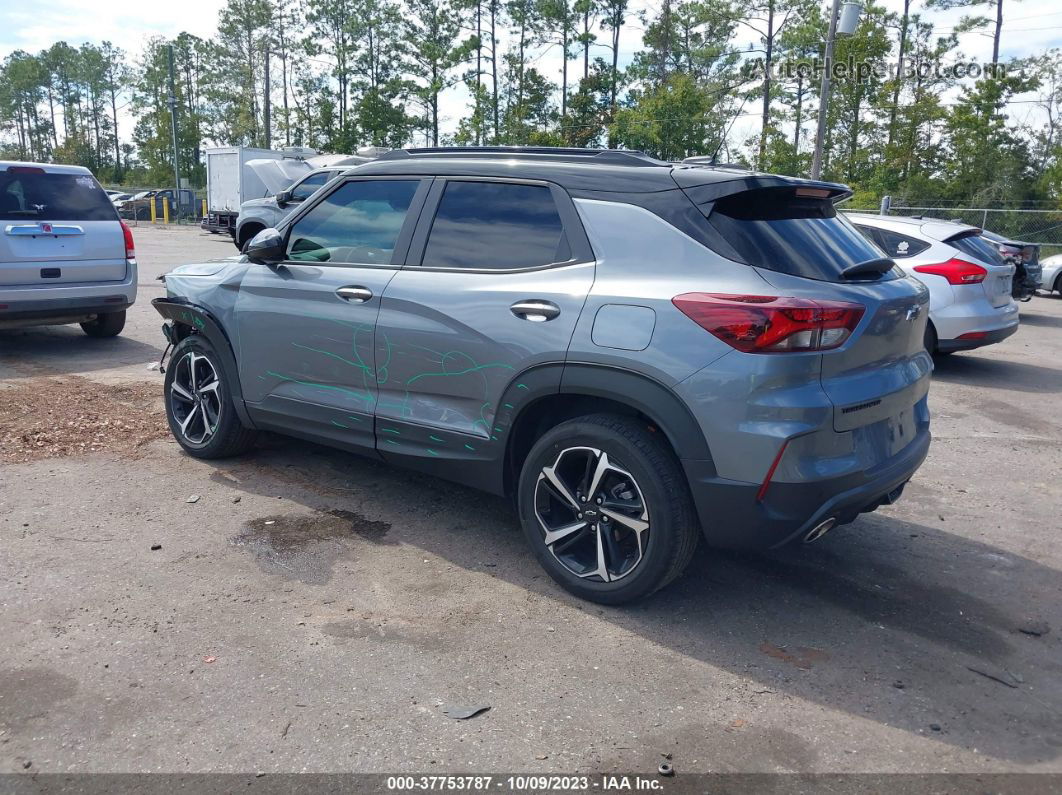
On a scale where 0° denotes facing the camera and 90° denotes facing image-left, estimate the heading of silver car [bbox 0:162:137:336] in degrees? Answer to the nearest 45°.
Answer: approximately 180°

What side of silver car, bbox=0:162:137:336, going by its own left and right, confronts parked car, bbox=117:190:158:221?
front

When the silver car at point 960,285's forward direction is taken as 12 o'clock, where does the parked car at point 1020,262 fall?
The parked car is roughly at 2 o'clock from the silver car.

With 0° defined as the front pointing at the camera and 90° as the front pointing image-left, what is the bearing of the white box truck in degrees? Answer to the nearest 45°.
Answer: approximately 225°

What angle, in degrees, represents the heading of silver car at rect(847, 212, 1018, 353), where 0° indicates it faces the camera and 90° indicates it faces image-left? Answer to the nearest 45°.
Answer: approximately 135°

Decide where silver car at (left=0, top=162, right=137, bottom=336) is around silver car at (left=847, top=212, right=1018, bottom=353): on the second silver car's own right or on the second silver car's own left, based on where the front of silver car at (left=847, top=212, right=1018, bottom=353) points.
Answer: on the second silver car's own left

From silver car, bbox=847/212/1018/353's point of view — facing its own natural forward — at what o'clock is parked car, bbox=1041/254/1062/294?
The parked car is roughly at 2 o'clock from the silver car.

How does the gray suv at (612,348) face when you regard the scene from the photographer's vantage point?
facing away from the viewer and to the left of the viewer

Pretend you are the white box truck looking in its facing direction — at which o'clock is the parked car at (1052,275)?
The parked car is roughly at 3 o'clock from the white box truck.

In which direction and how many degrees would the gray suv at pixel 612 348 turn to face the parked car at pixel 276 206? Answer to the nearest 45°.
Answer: approximately 45° to its right

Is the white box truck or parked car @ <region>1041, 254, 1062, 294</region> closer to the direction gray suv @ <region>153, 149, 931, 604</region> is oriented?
the white box truck

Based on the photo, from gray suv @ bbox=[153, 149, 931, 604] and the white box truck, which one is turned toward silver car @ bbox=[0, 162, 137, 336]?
the gray suv

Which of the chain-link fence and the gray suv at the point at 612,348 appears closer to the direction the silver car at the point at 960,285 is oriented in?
the chain-link fence
